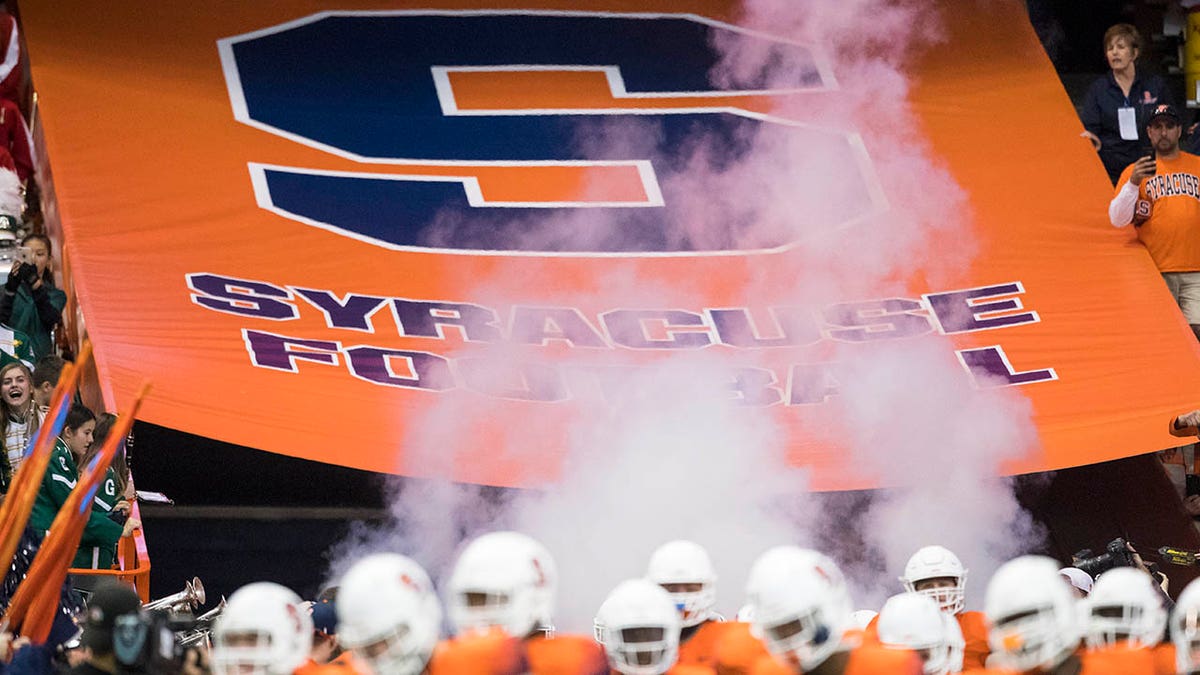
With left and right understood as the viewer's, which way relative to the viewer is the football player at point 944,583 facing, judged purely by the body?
facing the viewer

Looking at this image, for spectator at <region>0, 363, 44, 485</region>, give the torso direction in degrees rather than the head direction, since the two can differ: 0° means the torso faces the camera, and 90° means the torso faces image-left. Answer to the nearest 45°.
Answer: approximately 0°

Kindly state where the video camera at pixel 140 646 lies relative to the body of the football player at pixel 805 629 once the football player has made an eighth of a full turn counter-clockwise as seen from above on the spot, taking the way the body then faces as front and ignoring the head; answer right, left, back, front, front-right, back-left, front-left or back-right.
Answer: right

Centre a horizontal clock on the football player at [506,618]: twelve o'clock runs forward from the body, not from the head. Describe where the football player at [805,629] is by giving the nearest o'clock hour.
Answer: the football player at [805,629] is roughly at 8 o'clock from the football player at [506,618].

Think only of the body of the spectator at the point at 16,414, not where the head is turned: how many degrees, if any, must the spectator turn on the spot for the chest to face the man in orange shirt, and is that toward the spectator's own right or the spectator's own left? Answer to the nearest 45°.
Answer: approximately 90° to the spectator's own left

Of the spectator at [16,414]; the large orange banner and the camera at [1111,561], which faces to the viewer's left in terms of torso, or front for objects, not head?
the camera

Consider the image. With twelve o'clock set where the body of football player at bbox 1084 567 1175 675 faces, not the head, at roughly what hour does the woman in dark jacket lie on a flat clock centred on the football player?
The woman in dark jacket is roughly at 5 o'clock from the football player.

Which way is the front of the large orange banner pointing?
toward the camera

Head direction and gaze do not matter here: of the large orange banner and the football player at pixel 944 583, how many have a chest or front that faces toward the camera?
2

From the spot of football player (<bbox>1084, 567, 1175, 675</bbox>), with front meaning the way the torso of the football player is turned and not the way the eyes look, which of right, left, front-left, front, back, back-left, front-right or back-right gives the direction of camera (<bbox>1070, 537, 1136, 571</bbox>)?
back-right

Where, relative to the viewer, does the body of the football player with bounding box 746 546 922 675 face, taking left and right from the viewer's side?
facing the viewer and to the left of the viewer
